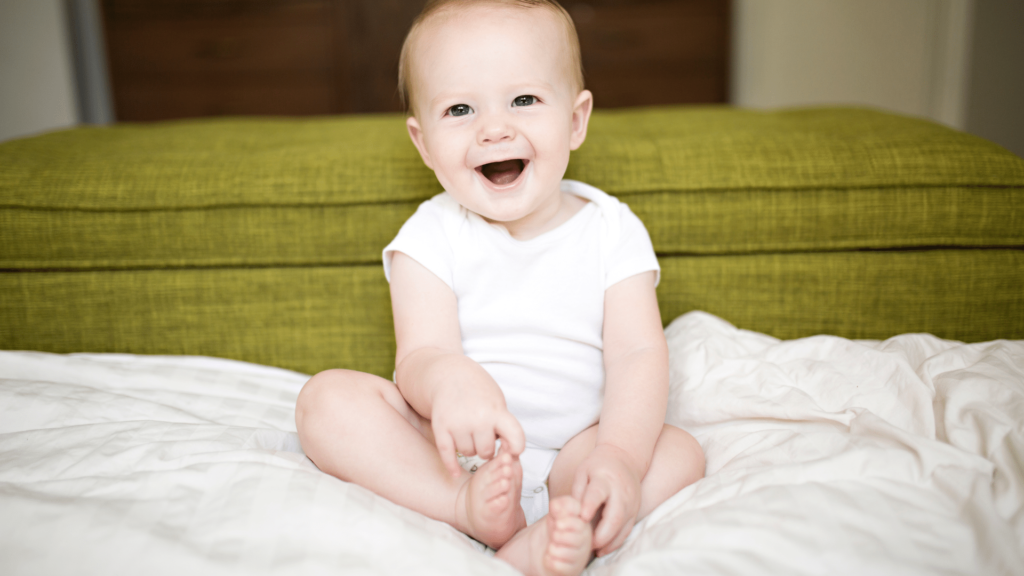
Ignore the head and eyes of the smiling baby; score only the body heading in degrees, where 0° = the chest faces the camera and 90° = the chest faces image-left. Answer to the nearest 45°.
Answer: approximately 0°

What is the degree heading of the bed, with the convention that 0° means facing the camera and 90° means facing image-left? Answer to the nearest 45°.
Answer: approximately 0°
